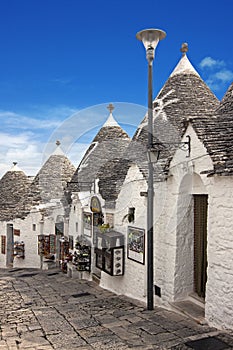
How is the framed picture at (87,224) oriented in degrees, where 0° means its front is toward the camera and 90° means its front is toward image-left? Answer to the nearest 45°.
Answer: approximately 45°

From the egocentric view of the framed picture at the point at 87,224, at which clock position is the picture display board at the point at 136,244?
The picture display board is roughly at 10 o'clock from the framed picture.

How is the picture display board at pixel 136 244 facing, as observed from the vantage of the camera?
facing the viewer and to the left of the viewer

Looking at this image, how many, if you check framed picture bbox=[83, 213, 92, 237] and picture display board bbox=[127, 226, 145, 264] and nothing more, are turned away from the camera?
0

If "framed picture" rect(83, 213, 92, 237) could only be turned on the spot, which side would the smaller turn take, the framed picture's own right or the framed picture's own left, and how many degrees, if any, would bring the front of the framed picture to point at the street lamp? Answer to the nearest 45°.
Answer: approximately 45° to the framed picture's own left

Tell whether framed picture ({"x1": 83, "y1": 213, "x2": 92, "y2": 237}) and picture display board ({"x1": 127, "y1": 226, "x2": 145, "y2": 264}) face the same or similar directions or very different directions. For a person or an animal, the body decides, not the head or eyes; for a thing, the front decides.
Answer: same or similar directions
